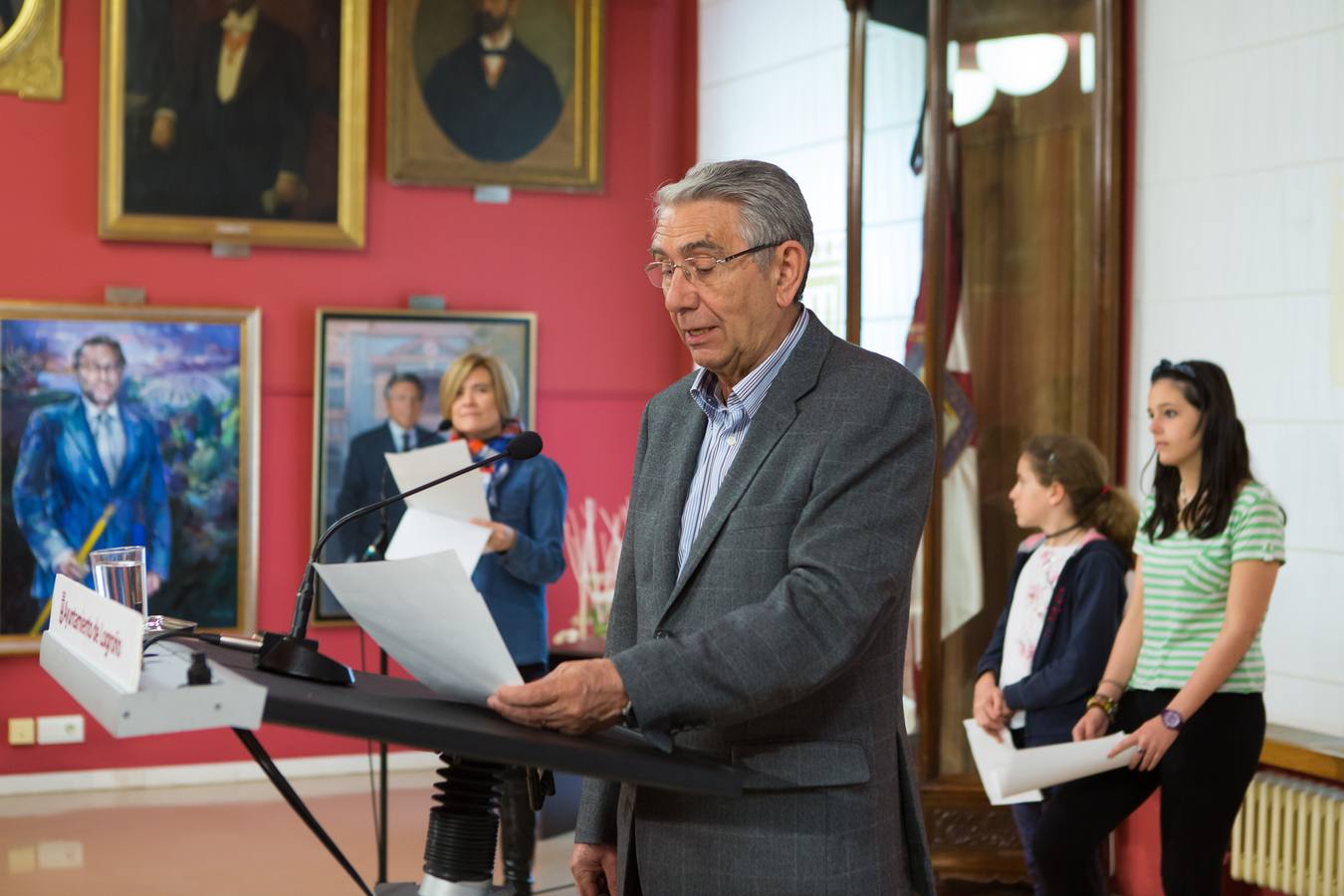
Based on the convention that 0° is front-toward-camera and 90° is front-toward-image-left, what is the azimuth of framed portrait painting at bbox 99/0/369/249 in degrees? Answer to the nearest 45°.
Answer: approximately 0°

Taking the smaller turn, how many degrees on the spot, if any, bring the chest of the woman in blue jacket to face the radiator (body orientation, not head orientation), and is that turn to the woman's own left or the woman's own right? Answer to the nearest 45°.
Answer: approximately 135° to the woman's own left

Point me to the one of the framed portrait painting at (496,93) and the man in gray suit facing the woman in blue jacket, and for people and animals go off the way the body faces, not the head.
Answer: the framed portrait painting

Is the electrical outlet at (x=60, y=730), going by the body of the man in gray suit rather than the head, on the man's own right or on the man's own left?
on the man's own right

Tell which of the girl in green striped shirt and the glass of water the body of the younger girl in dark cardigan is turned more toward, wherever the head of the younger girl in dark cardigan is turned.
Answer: the glass of water

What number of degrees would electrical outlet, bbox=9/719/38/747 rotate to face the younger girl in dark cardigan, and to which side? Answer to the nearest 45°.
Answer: approximately 45° to its left

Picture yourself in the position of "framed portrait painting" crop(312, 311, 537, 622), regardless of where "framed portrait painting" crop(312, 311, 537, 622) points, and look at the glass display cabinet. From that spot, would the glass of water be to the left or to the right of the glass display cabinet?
right

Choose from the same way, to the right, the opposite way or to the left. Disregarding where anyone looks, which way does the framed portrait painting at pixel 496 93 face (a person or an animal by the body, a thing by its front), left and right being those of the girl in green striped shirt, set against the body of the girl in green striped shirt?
to the left
